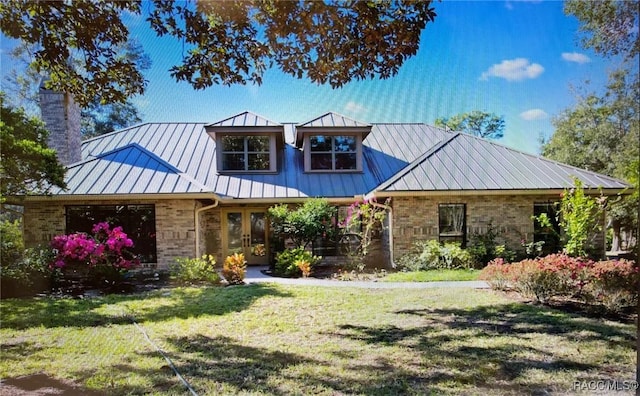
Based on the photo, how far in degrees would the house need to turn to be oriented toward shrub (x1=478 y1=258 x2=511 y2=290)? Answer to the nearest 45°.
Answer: approximately 45° to its left

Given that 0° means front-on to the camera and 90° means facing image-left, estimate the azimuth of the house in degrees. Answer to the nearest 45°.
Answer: approximately 0°

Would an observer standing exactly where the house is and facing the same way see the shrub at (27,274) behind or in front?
in front

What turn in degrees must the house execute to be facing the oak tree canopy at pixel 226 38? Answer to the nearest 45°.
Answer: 0° — it already faces it
